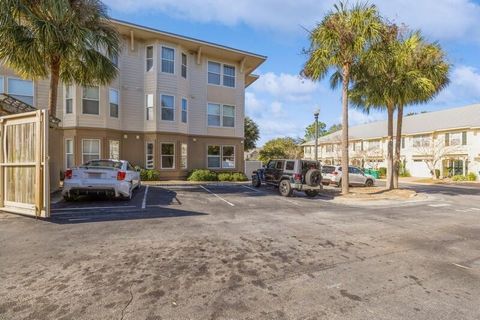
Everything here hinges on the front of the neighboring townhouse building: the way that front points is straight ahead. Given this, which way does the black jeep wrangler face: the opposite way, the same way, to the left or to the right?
to the right

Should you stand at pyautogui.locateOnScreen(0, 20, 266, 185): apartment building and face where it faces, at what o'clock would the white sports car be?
The white sports car is roughly at 12 o'clock from the apartment building.

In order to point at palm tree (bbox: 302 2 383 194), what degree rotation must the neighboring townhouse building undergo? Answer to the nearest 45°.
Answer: approximately 45° to its left

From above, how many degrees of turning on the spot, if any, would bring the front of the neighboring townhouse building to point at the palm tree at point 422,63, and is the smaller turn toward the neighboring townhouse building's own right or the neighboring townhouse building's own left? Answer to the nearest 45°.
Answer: approximately 45° to the neighboring townhouse building's own left

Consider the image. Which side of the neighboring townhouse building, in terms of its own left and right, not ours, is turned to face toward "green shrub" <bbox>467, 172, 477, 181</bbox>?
left

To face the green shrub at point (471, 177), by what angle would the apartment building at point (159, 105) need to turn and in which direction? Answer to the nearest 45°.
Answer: approximately 45° to its left

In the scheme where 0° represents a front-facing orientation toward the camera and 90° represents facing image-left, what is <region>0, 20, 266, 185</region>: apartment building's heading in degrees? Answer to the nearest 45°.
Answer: approximately 315°

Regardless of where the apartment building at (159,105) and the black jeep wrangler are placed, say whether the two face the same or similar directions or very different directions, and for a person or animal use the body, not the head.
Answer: very different directions

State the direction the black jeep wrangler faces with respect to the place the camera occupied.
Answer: facing away from the viewer and to the left of the viewer

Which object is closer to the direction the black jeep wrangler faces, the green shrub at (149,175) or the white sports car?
the green shrub

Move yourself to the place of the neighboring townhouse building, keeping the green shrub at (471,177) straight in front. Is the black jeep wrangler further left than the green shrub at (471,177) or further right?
right
